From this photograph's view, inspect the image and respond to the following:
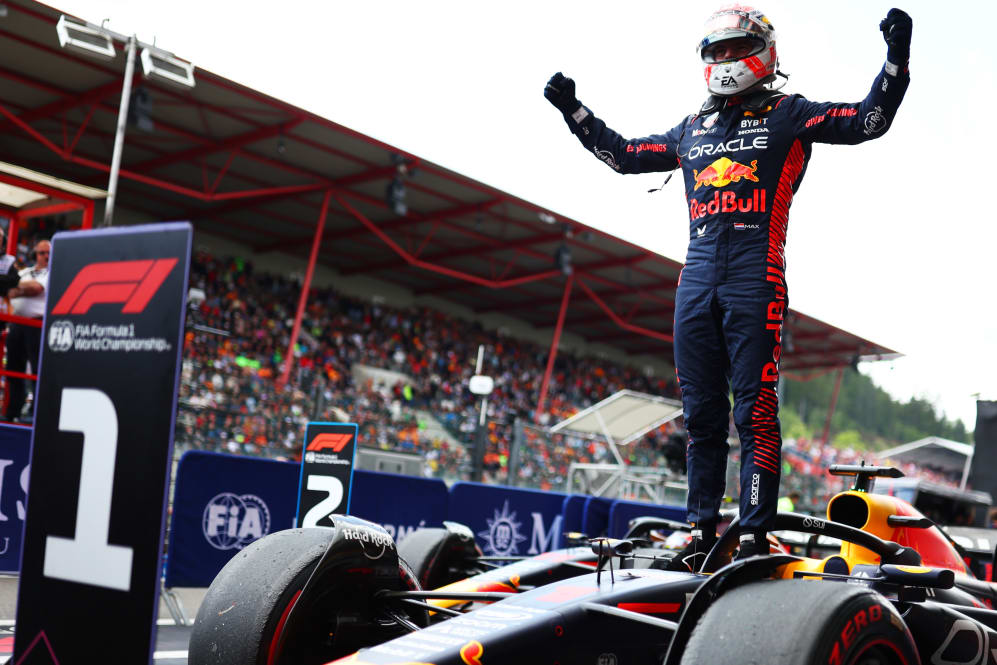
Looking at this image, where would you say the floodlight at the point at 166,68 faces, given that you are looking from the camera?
facing the viewer and to the right of the viewer

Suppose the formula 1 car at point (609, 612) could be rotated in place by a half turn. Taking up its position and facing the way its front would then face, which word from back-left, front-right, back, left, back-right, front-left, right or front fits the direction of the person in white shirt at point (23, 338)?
left

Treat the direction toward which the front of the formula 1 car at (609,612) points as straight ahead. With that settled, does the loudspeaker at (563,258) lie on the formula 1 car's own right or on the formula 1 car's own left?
on the formula 1 car's own right

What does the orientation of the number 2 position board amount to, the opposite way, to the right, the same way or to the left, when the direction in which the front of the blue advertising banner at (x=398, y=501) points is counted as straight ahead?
the same way

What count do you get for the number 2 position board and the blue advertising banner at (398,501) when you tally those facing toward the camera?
2

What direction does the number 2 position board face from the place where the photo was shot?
facing the viewer

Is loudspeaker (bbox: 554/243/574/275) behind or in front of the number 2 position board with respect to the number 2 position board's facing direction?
behind

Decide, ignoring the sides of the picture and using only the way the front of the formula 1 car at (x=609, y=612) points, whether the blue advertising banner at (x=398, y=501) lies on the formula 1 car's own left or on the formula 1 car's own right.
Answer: on the formula 1 car's own right

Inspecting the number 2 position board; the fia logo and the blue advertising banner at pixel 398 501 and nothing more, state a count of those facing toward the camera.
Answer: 3

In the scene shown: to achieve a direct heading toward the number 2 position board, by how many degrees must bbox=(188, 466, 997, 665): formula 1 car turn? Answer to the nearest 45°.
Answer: approximately 90° to its right

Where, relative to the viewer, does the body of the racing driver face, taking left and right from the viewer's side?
facing the viewer and to the left of the viewer

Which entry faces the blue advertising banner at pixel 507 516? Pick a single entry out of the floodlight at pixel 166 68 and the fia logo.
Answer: the floodlight

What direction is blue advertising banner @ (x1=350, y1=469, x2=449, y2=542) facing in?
toward the camera

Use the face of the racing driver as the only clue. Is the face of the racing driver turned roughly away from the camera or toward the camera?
toward the camera
